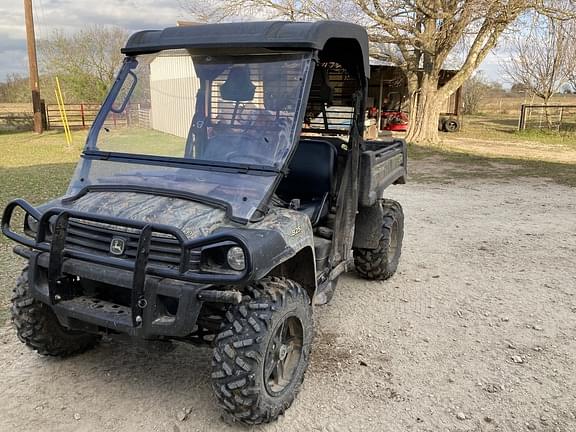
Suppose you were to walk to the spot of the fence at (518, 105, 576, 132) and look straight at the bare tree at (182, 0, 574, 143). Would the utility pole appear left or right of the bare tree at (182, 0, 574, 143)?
right

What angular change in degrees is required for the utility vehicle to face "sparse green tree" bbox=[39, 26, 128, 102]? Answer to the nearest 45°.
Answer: approximately 135° to its right

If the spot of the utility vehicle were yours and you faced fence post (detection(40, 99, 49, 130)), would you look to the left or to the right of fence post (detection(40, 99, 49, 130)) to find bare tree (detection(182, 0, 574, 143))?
right

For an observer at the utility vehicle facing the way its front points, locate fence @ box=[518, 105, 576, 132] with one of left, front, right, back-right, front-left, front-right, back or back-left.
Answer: back

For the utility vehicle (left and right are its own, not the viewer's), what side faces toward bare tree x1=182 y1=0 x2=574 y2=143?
back

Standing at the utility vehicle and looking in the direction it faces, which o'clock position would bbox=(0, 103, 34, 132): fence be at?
The fence is roughly at 4 o'clock from the utility vehicle.

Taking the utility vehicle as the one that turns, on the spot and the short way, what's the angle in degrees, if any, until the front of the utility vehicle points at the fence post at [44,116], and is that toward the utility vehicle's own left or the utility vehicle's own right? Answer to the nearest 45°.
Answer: approximately 135° to the utility vehicle's own right

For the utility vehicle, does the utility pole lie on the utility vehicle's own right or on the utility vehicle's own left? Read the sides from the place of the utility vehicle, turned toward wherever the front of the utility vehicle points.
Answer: on the utility vehicle's own right

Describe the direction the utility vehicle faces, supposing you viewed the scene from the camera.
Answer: facing the viewer and to the left of the viewer
